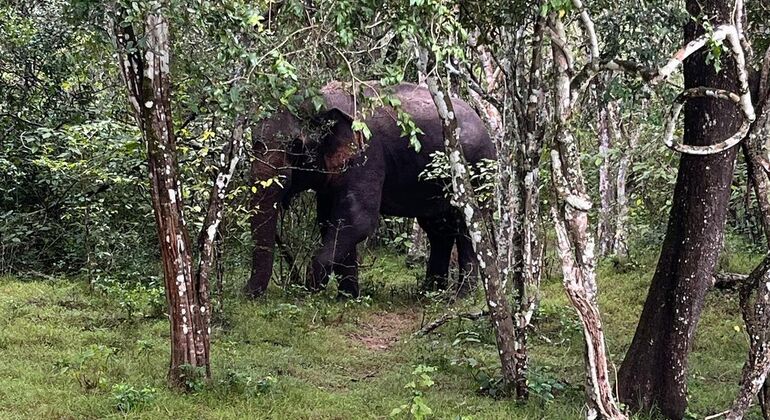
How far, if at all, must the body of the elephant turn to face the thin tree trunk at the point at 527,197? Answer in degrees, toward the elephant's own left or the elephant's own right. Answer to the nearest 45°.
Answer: approximately 90° to the elephant's own left

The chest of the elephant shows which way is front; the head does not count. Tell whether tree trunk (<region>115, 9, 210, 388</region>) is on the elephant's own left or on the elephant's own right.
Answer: on the elephant's own left

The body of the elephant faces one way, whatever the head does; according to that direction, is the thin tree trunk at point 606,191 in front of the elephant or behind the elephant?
behind

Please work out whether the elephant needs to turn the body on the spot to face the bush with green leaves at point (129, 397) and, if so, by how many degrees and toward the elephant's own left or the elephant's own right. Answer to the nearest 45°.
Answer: approximately 90° to the elephant's own left

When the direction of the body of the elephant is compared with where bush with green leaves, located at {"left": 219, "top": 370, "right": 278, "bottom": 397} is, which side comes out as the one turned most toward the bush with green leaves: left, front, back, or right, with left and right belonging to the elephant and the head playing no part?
left

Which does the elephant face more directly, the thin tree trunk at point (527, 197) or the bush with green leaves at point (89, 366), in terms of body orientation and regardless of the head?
the bush with green leaves

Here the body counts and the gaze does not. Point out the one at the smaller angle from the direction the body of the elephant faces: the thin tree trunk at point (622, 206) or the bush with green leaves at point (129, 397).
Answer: the bush with green leaves

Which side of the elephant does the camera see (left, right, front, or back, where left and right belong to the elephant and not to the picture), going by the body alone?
left
